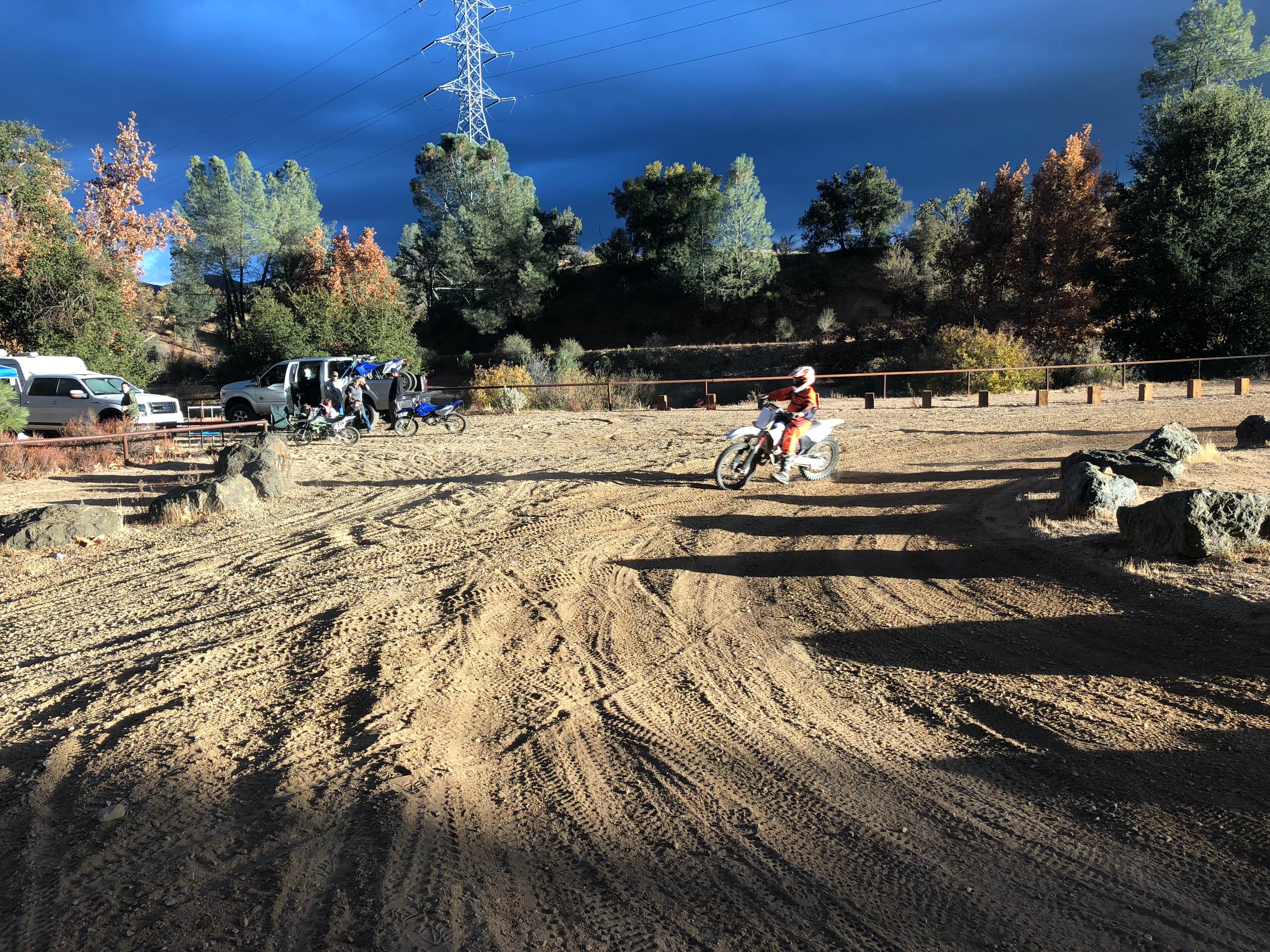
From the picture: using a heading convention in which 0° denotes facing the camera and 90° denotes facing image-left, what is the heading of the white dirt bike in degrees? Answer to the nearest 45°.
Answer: approximately 45°

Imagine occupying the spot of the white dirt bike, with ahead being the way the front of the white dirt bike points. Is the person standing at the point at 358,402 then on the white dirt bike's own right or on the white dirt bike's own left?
on the white dirt bike's own right

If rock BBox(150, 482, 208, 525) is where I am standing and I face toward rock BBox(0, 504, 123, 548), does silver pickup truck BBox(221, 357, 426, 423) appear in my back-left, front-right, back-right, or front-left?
back-right

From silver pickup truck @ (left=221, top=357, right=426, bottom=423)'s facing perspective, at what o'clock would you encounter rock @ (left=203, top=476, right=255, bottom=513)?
The rock is roughly at 9 o'clock from the silver pickup truck.

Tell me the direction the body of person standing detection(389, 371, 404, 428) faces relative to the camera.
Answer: to the viewer's left

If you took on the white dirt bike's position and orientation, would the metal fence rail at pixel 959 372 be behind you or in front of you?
behind

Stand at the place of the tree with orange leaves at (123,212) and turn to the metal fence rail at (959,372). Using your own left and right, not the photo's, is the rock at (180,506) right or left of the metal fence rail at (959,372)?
right

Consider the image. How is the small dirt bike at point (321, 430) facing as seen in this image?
to the viewer's left

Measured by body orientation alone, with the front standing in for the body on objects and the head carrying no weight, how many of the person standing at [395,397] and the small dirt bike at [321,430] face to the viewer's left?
2

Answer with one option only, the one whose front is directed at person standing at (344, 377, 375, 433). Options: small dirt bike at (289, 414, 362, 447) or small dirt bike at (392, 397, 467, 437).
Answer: small dirt bike at (392, 397, 467, 437)
